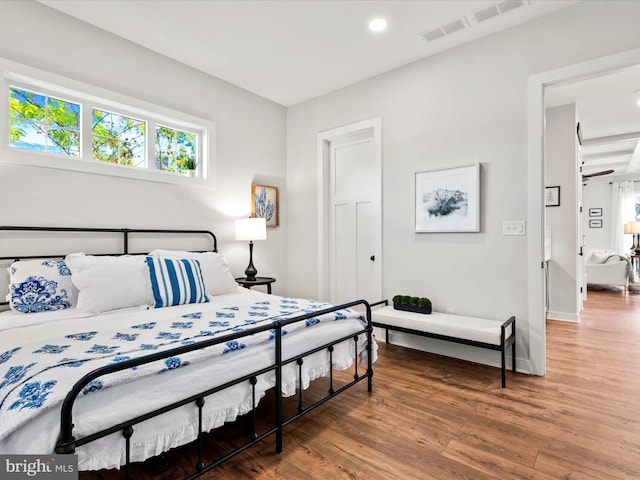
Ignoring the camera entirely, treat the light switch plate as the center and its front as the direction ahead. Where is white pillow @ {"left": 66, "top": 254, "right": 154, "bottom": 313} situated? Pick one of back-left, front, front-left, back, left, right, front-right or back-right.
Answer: front-right

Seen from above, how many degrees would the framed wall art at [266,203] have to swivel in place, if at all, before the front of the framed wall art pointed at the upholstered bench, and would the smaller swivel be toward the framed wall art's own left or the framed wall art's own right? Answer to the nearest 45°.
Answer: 0° — it already faces it

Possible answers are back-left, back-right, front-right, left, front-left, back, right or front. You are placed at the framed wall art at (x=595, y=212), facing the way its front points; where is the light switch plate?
front

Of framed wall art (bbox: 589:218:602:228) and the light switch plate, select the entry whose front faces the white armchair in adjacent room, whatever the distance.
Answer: the framed wall art

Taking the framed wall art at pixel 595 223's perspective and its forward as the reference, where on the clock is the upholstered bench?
The upholstered bench is roughly at 12 o'clock from the framed wall art.

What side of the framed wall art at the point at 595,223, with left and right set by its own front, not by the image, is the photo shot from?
front

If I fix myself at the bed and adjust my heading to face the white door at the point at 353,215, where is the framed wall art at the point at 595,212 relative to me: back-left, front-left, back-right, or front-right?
front-right

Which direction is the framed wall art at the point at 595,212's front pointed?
toward the camera

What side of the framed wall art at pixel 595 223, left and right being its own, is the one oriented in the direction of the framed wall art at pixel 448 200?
front

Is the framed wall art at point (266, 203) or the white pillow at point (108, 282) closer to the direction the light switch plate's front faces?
the white pillow

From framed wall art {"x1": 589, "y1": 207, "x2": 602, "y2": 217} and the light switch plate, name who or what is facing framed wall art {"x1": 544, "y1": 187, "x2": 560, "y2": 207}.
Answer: framed wall art {"x1": 589, "y1": 207, "x2": 602, "y2": 217}

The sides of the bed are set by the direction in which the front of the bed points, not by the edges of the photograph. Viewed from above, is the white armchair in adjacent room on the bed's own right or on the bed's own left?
on the bed's own left

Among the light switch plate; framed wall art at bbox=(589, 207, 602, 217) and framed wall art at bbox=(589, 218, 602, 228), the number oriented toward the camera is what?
3

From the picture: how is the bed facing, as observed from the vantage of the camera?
facing the viewer and to the right of the viewer

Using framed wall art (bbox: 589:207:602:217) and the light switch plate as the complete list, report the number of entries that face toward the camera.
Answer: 2
